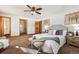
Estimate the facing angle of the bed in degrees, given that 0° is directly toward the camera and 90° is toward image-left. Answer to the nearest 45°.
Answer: approximately 45°
